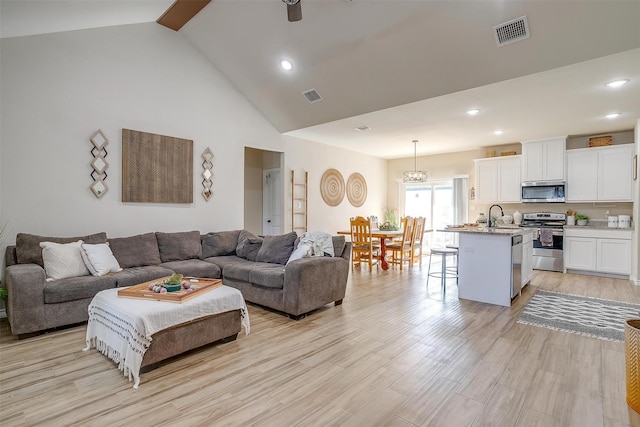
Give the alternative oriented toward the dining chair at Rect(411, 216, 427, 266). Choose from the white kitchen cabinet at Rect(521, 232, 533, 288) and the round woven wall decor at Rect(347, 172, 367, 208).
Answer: the round woven wall decor

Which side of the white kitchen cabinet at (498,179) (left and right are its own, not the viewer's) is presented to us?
front

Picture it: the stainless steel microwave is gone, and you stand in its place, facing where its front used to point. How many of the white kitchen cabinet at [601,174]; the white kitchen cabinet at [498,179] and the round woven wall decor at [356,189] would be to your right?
2

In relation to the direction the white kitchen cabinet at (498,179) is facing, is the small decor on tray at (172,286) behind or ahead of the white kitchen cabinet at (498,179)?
ahead

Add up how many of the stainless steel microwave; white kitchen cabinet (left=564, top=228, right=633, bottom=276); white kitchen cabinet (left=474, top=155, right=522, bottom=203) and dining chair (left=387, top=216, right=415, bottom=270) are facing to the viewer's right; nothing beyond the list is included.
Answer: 0

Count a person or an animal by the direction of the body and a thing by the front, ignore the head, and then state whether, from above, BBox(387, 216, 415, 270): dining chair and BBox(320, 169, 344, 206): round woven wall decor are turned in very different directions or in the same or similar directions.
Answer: very different directions

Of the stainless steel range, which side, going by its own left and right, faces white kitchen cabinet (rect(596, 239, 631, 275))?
left

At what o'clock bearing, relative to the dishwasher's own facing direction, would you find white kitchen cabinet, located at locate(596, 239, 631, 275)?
The white kitchen cabinet is roughly at 10 o'clock from the dishwasher.

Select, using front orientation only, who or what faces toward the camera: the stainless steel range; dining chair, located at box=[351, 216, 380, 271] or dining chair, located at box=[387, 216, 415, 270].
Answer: the stainless steel range

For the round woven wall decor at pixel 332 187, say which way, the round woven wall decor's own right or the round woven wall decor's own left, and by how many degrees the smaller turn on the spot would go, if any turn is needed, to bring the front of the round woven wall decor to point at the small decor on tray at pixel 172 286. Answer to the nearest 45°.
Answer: approximately 45° to the round woven wall decor's own right

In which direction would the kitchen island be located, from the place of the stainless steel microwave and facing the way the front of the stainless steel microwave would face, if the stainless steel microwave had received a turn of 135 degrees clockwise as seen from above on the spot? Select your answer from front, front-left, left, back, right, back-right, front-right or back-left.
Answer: back-left

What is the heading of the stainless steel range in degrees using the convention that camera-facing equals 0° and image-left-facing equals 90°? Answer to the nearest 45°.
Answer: approximately 0°

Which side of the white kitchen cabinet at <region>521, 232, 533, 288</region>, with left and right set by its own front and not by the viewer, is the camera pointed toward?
right

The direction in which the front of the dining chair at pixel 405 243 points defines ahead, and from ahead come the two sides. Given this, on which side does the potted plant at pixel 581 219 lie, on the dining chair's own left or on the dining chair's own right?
on the dining chair's own right

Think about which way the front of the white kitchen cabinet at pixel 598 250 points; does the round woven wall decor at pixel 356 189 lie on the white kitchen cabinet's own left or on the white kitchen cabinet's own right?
on the white kitchen cabinet's own right

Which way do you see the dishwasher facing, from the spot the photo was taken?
facing to the right of the viewer

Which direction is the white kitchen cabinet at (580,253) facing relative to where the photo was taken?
toward the camera

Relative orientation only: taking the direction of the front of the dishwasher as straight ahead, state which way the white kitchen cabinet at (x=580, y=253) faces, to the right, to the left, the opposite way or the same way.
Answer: to the right

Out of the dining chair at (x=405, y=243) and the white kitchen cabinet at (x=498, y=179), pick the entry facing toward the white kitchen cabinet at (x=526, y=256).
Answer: the white kitchen cabinet at (x=498, y=179)

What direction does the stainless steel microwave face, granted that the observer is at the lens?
facing the viewer

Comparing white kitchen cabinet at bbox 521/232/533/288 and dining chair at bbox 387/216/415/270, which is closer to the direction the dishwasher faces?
the white kitchen cabinet
